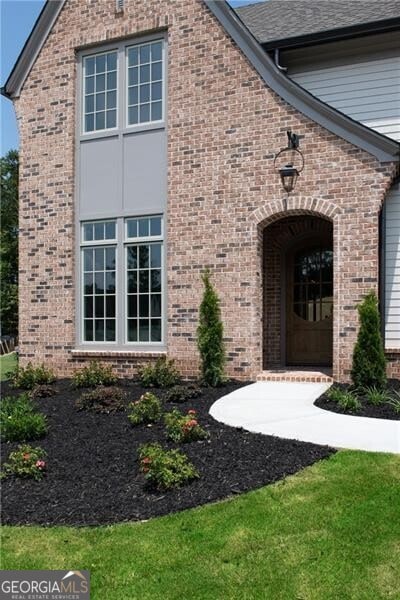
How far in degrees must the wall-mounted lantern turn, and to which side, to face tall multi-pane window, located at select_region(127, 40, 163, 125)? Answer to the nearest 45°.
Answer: approximately 90° to its right

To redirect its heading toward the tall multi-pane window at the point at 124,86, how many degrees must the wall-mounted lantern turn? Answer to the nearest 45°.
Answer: approximately 90° to its right

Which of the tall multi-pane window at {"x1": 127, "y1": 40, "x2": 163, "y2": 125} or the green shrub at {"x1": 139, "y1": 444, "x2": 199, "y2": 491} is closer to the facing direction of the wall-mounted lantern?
the green shrub

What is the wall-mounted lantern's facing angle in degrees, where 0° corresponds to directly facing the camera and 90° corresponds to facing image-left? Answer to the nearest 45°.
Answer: approximately 0°

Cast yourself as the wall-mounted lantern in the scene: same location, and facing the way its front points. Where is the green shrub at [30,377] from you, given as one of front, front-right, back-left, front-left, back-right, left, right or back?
right

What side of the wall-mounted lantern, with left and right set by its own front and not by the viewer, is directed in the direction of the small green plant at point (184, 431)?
front
